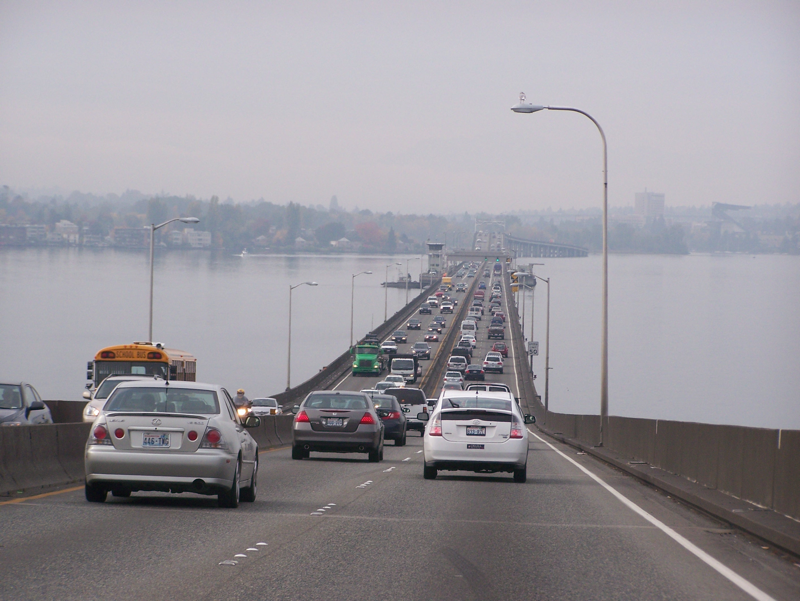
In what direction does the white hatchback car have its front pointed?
away from the camera

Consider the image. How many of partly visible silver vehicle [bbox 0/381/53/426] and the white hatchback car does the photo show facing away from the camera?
1

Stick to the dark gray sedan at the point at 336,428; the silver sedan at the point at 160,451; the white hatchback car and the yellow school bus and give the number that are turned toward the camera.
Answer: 1

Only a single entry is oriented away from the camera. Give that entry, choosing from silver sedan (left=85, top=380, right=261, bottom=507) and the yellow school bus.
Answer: the silver sedan

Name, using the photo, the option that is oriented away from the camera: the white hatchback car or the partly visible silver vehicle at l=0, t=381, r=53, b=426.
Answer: the white hatchback car

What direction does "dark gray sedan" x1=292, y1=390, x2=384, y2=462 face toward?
away from the camera

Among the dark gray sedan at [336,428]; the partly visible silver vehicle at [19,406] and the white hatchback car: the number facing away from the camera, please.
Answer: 2

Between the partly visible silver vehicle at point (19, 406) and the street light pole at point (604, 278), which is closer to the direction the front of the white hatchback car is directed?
the street light pole

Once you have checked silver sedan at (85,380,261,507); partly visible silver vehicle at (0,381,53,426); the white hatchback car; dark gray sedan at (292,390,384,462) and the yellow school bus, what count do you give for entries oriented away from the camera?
3

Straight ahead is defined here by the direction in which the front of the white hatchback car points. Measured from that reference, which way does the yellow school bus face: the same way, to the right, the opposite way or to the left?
the opposite way

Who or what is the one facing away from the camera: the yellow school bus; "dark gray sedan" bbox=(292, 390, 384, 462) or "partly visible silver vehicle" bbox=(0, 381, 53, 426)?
the dark gray sedan

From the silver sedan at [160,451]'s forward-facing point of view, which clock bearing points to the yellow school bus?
The yellow school bus is roughly at 12 o'clock from the silver sedan.

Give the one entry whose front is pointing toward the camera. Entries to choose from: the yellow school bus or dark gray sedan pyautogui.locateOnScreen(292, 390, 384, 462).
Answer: the yellow school bus

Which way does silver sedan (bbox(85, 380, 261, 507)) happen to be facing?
away from the camera

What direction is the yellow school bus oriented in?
toward the camera

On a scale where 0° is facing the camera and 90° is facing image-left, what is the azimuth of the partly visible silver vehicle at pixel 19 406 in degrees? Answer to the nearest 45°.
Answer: approximately 45°

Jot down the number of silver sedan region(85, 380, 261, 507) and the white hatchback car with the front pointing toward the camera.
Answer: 0
